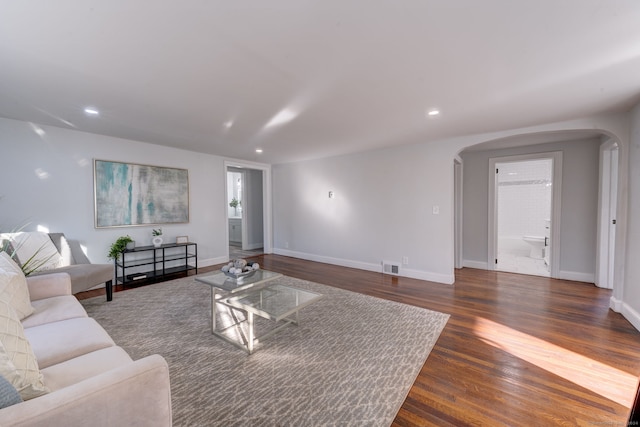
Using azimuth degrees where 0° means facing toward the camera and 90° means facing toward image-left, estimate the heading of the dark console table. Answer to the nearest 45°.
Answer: approximately 315°

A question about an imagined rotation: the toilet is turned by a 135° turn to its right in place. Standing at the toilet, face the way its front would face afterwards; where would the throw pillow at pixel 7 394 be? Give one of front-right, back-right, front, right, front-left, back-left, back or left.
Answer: back-right

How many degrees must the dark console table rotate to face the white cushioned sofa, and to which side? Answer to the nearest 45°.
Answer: approximately 45° to its right

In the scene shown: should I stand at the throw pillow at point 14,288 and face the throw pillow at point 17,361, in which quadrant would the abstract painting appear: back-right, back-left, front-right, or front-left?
back-left

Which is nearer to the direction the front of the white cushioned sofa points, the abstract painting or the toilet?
the toilet

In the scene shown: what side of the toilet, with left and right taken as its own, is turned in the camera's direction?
left

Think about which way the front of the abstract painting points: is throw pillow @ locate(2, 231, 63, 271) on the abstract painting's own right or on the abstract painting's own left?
on the abstract painting's own right

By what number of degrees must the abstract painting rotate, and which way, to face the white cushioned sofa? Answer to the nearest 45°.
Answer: approximately 45° to its right

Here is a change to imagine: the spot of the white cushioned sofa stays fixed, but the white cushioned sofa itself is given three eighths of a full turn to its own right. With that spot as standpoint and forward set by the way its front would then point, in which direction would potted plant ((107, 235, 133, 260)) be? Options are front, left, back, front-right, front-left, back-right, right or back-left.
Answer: back-right

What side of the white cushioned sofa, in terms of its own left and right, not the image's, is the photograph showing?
right

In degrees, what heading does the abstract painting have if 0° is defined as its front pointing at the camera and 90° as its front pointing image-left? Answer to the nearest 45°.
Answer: approximately 315°

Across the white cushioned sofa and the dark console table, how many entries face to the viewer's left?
0

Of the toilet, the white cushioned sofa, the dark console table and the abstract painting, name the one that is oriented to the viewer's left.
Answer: the toilet
